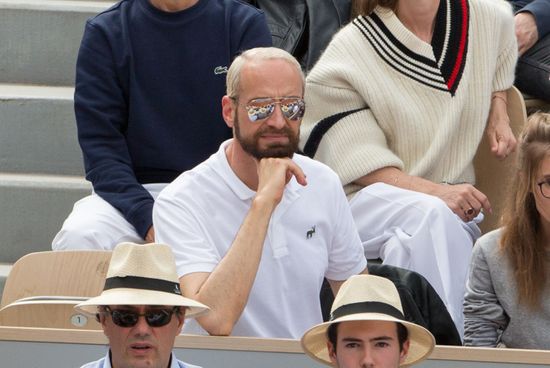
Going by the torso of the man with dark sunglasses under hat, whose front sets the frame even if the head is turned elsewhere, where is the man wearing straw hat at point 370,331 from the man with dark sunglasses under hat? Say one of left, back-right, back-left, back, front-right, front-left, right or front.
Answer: left

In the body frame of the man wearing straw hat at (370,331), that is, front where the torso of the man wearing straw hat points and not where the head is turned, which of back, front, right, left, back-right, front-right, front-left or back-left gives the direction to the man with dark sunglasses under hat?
right

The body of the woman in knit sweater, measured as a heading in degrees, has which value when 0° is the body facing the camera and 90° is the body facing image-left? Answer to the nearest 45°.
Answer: approximately 315°

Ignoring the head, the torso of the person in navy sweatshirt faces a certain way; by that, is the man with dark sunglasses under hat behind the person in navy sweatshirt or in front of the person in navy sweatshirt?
in front

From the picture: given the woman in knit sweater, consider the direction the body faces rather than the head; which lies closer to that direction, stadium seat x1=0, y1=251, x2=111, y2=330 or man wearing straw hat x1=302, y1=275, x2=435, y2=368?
the man wearing straw hat

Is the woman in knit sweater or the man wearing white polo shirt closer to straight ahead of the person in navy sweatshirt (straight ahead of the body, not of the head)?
the man wearing white polo shirt

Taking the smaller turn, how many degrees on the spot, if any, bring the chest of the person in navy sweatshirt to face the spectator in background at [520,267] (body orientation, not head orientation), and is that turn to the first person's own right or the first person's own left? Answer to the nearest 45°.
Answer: approximately 45° to the first person's own left
